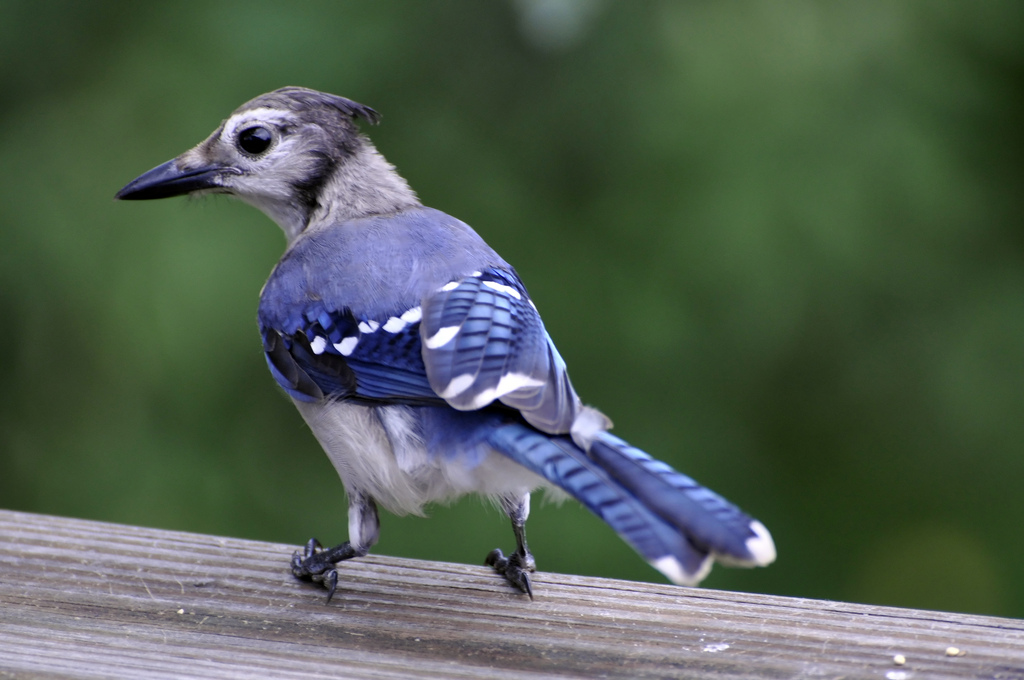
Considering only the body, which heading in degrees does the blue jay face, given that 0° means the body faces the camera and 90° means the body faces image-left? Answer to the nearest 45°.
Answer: approximately 135°
